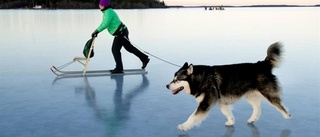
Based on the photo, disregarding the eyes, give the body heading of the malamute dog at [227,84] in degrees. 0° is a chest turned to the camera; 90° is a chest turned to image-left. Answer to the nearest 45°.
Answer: approximately 90°

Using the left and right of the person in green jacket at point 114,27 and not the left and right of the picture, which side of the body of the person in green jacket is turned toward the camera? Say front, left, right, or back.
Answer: left

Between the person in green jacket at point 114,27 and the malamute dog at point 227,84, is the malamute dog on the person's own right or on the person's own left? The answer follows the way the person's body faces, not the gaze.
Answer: on the person's own left

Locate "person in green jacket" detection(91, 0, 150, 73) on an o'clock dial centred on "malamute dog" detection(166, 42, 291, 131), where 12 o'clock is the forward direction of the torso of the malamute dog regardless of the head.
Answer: The person in green jacket is roughly at 2 o'clock from the malamute dog.

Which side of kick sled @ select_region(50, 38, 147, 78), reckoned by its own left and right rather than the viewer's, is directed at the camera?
left

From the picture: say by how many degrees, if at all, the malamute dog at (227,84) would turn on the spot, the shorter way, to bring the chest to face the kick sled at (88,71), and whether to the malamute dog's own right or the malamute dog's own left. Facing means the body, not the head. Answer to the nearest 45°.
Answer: approximately 45° to the malamute dog's own right

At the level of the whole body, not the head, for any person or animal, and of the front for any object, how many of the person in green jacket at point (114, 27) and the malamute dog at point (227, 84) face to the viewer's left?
2

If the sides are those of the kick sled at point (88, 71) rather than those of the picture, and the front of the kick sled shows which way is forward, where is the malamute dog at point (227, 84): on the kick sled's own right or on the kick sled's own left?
on the kick sled's own left
